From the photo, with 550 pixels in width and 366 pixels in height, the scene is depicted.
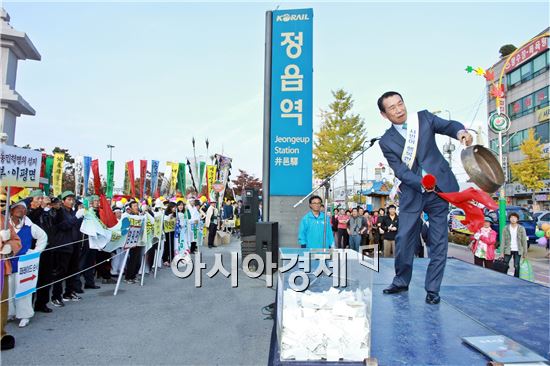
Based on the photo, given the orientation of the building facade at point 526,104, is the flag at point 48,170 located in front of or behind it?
in front

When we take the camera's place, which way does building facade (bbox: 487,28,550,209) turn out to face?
facing the viewer and to the left of the viewer

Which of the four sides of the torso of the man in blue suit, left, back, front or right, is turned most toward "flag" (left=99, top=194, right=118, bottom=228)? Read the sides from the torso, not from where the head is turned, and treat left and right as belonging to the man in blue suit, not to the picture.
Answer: right

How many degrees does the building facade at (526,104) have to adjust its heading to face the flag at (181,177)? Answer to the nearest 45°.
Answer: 0° — it already faces it

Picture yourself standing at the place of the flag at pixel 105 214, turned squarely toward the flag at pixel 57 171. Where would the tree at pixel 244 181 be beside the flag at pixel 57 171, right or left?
right

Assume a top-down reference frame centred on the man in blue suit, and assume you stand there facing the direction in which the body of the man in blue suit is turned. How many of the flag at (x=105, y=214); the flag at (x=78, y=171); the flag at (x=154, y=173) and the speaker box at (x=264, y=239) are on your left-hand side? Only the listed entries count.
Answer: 0

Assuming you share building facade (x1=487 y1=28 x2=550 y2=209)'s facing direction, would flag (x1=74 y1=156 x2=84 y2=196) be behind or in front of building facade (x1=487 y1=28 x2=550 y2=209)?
in front

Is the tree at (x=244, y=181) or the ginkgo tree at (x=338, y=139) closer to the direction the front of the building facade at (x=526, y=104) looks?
the ginkgo tree

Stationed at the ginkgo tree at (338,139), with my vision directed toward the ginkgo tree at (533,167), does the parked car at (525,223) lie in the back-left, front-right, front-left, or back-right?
front-right

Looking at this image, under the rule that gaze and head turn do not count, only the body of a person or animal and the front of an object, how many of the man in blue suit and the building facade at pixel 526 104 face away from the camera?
0

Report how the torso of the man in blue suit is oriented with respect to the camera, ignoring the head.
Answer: toward the camera

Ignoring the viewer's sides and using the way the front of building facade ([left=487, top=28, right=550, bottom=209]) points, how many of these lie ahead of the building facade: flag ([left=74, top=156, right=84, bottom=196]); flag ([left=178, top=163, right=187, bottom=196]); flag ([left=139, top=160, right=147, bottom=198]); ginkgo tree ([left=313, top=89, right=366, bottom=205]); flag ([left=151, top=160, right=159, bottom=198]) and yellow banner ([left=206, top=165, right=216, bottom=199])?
6

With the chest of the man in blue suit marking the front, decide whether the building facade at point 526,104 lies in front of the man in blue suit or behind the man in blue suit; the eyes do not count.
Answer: behind

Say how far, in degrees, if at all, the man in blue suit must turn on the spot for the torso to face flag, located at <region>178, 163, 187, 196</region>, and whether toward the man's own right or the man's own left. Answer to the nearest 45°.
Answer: approximately 135° to the man's own right

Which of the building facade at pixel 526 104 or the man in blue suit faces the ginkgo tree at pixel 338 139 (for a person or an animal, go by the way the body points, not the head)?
the building facade
